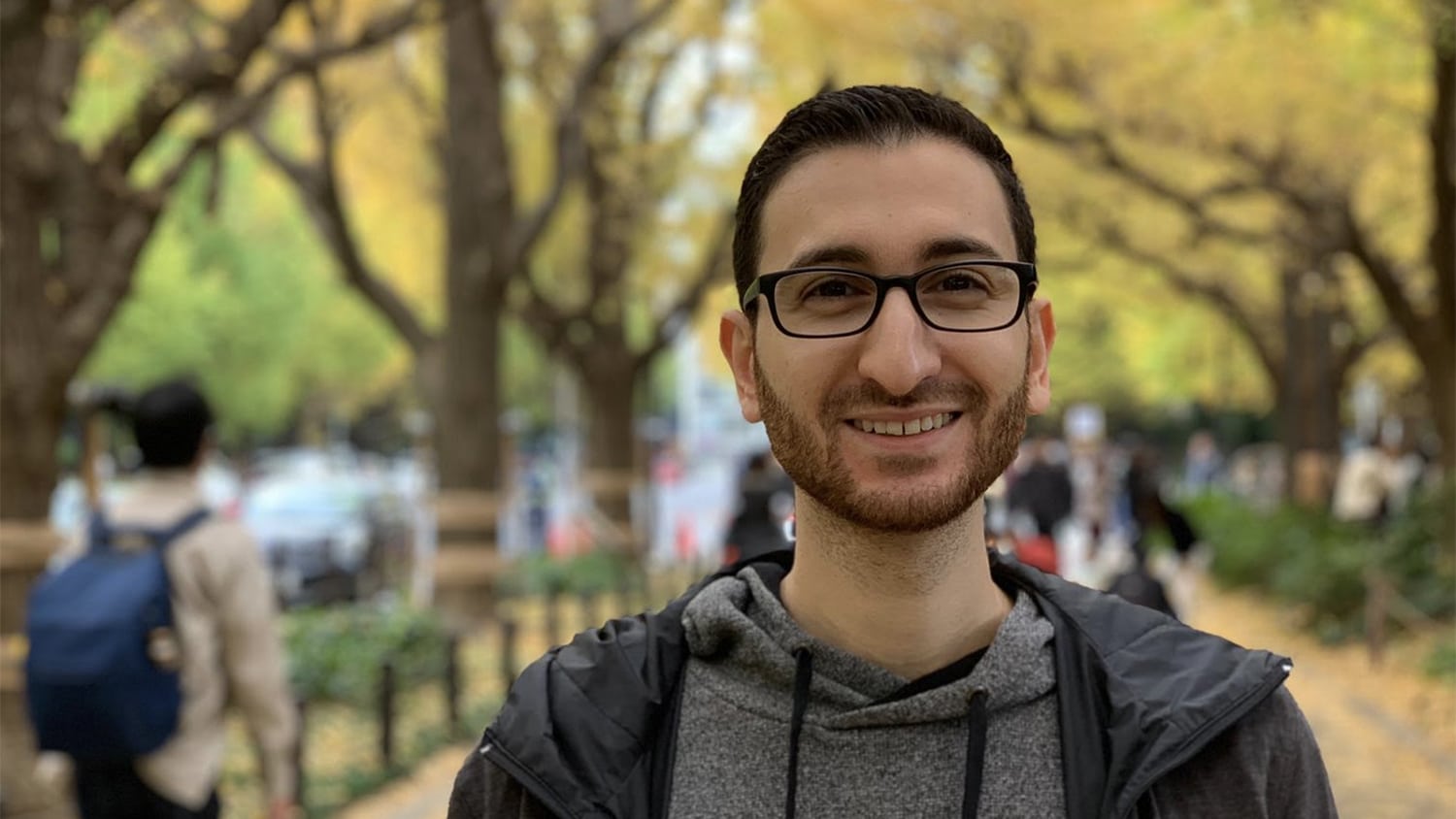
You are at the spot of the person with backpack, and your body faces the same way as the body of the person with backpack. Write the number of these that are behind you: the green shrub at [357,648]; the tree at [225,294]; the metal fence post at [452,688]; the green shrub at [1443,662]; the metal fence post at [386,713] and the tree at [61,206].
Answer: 0

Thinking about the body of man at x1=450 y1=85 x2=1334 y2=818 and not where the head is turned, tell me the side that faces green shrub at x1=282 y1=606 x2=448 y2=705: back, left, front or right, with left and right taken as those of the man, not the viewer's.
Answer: back

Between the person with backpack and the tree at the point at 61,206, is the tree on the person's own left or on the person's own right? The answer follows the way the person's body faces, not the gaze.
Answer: on the person's own left

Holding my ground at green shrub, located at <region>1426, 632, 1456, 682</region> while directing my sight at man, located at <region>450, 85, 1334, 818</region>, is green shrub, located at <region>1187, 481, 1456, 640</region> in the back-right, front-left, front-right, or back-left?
back-right

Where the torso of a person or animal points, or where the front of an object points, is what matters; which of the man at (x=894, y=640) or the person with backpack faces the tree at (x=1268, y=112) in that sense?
the person with backpack

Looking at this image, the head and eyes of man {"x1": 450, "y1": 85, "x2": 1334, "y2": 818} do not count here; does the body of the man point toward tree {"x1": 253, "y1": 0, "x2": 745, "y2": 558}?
no

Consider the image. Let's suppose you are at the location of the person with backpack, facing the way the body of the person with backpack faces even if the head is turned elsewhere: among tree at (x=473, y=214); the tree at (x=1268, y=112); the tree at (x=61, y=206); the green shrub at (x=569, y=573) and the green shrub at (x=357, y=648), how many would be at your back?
0

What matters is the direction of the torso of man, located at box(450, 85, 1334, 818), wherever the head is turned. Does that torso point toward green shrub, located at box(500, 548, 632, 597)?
no

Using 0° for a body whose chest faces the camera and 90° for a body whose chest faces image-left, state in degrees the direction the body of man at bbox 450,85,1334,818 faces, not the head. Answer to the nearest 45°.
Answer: approximately 0°

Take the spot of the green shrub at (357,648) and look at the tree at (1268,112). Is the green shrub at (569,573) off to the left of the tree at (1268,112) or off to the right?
left

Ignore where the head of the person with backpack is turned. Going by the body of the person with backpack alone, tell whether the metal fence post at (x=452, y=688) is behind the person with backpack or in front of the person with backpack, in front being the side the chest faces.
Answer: in front

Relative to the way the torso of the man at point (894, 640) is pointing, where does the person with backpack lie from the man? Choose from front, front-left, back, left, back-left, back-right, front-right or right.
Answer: back-right

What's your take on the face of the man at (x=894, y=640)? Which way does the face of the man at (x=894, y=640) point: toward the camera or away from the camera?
toward the camera

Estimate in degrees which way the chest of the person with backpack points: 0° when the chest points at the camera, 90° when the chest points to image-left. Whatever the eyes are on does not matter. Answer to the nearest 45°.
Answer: approximately 225°

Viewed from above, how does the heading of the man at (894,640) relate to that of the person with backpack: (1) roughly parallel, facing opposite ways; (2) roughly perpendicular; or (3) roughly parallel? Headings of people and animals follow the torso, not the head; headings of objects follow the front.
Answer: roughly parallel, facing opposite ways

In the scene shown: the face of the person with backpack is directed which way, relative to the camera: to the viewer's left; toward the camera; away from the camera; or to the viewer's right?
away from the camera

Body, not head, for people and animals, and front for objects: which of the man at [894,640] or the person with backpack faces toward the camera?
the man

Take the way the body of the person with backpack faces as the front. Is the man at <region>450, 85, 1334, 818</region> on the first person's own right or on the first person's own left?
on the first person's own right

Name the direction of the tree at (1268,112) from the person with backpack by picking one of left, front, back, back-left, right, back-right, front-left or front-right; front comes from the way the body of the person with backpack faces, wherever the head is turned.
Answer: front
